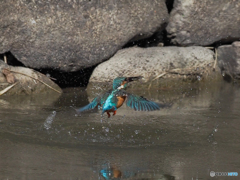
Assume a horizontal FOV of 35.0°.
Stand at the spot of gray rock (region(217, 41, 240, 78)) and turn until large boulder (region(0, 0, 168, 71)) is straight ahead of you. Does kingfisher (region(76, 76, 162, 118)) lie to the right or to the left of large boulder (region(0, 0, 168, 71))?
left

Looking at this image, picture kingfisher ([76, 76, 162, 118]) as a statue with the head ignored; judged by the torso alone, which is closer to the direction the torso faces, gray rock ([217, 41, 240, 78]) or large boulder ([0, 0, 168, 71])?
the gray rock
